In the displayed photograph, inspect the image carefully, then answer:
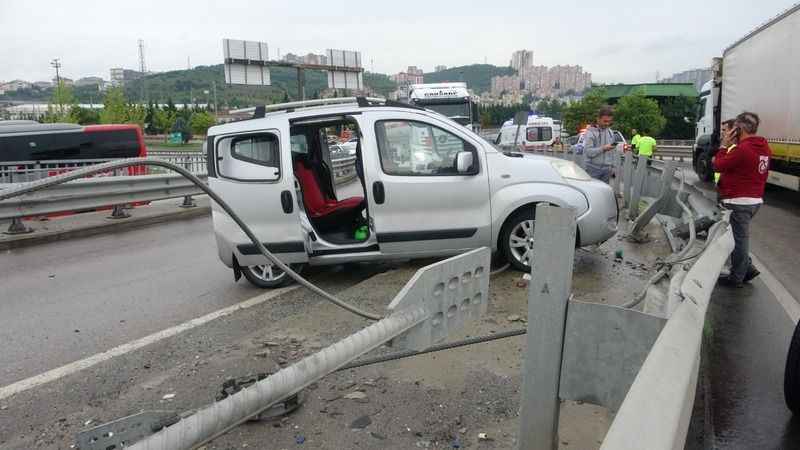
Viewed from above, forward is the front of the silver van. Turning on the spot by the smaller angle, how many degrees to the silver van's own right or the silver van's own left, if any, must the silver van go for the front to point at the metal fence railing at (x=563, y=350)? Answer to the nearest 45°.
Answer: approximately 90° to the silver van's own right

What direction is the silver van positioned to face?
to the viewer's right

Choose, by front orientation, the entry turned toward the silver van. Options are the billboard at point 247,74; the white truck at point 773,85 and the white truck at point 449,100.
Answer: the white truck at point 449,100

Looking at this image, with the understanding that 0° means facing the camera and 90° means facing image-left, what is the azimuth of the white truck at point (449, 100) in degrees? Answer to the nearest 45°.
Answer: approximately 0°

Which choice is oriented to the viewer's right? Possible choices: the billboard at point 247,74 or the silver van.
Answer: the silver van

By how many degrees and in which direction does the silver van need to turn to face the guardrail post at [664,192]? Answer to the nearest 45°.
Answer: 0° — it already faces it

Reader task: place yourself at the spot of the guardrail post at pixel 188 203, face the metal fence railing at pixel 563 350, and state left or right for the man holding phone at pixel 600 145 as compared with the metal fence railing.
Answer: left

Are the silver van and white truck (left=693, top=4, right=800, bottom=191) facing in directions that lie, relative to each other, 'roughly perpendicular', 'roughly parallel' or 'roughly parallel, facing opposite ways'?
roughly perpendicular

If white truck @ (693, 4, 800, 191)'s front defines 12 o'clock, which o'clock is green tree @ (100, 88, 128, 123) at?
The green tree is roughly at 11 o'clock from the white truck.

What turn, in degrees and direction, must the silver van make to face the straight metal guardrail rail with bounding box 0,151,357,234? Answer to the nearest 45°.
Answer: approximately 135° to its left

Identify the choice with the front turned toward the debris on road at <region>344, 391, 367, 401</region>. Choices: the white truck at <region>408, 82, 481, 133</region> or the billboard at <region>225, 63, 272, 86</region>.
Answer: the white truck
